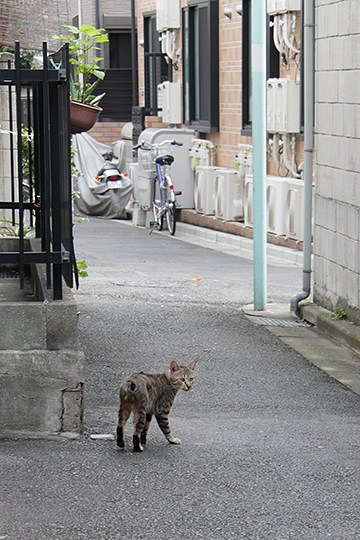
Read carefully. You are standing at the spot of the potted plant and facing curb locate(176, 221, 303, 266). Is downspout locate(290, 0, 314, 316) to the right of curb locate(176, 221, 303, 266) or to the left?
right

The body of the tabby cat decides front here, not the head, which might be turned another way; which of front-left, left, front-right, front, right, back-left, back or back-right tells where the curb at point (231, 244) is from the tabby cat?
front-left

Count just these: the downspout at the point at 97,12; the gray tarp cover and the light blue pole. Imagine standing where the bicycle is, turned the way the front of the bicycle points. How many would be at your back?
1

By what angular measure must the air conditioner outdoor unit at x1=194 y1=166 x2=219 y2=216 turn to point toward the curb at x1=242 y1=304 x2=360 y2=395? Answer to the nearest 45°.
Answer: approximately 45° to its left

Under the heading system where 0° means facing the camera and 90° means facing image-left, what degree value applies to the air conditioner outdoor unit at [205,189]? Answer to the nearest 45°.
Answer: approximately 45°

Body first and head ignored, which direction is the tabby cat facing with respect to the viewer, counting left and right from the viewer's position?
facing away from the viewer and to the right of the viewer
